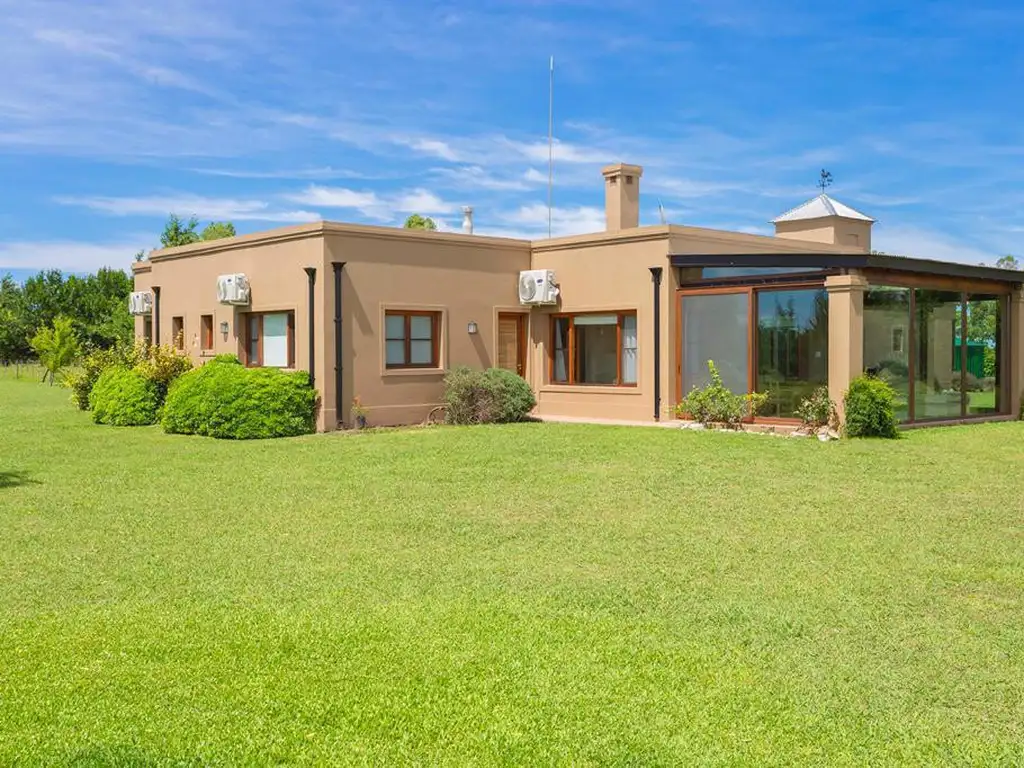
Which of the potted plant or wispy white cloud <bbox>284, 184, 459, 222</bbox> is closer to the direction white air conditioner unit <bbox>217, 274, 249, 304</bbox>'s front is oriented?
the potted plant

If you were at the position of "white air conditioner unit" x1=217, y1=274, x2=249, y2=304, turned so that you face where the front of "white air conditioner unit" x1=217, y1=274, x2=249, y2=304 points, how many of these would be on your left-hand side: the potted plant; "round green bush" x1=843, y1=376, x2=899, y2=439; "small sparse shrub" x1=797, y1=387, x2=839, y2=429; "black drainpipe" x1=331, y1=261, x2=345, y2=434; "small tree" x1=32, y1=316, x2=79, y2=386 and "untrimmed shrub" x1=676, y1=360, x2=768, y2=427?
5

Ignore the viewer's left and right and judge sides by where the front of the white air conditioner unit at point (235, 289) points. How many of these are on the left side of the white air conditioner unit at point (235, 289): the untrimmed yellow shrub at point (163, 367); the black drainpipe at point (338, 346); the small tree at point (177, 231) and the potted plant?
2

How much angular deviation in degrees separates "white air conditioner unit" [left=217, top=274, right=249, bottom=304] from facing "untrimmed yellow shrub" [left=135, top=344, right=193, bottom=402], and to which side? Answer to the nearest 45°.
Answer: approximately 90° to its right

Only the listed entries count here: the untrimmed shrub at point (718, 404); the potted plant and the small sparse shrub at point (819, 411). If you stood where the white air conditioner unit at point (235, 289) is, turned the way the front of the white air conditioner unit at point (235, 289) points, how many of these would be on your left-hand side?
3

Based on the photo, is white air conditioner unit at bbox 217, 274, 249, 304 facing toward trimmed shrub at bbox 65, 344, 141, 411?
no

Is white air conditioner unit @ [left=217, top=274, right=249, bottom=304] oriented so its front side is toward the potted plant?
no

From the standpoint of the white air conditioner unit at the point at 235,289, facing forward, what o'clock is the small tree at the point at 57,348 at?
The small tree is roughly at 4 o'clock from the white air conditioner unit.

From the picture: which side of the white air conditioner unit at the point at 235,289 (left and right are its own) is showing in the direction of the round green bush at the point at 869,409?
left

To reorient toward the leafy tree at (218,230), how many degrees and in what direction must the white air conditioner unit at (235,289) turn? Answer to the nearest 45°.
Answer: approximately 135° to its right

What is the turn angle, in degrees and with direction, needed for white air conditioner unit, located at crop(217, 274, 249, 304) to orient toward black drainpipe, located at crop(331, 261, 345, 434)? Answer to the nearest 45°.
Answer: approximately 90° to its left

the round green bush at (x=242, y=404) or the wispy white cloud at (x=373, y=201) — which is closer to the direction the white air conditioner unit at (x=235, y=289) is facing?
the round green bush

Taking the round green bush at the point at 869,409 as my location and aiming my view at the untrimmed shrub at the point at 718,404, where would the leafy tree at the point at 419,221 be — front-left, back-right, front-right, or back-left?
front-right

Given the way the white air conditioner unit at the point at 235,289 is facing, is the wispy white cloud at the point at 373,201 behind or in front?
behind

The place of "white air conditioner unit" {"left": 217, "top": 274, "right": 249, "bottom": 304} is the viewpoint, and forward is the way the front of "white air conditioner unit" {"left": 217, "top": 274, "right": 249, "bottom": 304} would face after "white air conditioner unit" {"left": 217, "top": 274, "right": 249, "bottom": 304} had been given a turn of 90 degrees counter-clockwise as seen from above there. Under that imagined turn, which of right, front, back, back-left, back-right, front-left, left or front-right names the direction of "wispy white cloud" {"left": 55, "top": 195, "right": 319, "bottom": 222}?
back-left

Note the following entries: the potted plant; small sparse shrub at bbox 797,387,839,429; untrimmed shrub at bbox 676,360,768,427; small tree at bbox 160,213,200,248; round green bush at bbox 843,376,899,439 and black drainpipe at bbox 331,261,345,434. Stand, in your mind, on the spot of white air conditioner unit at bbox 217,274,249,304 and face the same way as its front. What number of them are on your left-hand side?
5

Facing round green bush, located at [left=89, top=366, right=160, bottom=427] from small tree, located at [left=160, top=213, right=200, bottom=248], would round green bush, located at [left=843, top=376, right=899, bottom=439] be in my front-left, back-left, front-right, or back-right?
front-left

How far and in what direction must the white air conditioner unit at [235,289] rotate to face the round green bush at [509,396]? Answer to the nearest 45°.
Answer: approximately 90° to its left
